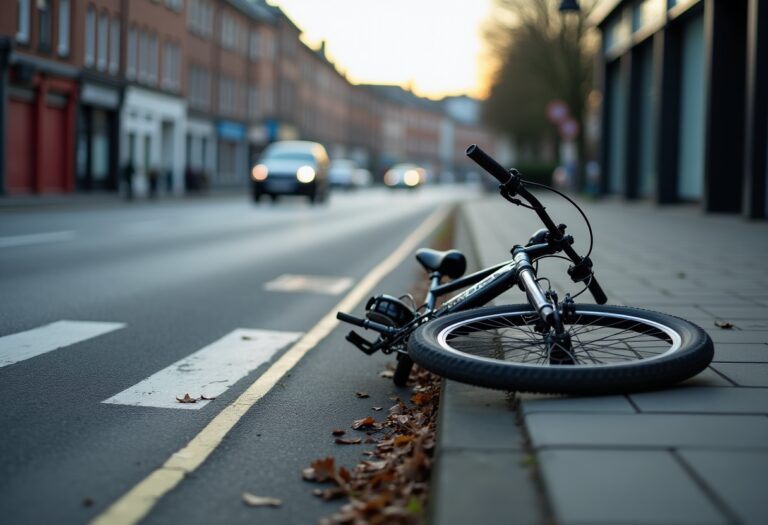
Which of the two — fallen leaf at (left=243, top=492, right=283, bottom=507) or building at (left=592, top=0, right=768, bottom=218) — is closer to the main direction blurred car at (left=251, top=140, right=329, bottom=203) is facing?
the fallen leaf

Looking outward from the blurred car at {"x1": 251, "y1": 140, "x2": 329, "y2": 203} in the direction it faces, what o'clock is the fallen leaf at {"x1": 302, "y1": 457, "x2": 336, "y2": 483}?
The fallen leaf is roughly at 12 o'clock from the blurred car.

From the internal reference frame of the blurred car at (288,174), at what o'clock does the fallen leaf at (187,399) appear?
The fallen leaf is roughly at 12 o'clock from the blurred car.

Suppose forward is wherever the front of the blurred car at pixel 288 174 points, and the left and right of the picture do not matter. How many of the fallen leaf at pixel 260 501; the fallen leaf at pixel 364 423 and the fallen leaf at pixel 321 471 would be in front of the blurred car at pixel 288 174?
3

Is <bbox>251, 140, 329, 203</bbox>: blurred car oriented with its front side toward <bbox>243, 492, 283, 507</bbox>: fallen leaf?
yes

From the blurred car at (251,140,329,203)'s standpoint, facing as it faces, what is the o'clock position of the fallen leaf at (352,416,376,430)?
The fallen leaf is roughly at 12 o'clock from the blurred car.

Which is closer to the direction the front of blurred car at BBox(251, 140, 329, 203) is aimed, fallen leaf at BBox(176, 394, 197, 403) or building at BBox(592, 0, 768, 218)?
the fallen leaf

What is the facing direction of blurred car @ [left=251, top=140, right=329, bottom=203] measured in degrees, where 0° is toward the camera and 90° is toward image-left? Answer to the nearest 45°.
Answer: approximately 0°

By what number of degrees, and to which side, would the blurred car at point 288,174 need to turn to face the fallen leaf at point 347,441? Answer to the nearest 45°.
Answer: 0° — it already faces it
